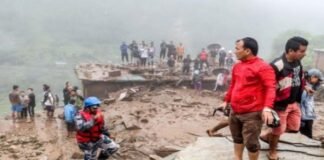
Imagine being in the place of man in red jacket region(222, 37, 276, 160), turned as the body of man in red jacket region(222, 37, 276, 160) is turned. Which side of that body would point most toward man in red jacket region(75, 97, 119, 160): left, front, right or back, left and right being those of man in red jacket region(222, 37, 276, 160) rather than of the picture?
right

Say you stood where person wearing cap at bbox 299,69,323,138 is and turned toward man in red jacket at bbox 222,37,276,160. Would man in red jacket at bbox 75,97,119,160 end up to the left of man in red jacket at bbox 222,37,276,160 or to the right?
right

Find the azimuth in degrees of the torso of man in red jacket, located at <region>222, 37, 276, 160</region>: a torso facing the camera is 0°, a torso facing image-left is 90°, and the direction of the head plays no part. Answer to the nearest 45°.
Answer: approximately 45°

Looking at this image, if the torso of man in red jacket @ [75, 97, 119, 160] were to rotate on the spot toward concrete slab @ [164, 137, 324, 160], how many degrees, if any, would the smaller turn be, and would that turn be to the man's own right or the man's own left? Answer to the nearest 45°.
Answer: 0° — they already face it

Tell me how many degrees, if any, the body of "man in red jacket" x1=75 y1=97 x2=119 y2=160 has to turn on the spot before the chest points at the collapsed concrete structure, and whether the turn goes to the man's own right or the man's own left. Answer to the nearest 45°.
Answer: approximately 135° to the man's own left

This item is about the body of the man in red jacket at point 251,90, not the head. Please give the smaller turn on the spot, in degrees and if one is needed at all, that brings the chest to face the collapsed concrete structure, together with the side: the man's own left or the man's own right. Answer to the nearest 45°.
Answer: approximately 90° to the man's own right

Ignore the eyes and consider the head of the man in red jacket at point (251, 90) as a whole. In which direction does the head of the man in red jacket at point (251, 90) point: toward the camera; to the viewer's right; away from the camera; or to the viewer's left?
to the viewer's left

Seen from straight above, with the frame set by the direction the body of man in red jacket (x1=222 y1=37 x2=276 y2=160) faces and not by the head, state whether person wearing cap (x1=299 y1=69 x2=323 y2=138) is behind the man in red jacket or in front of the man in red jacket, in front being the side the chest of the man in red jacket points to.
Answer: behind
